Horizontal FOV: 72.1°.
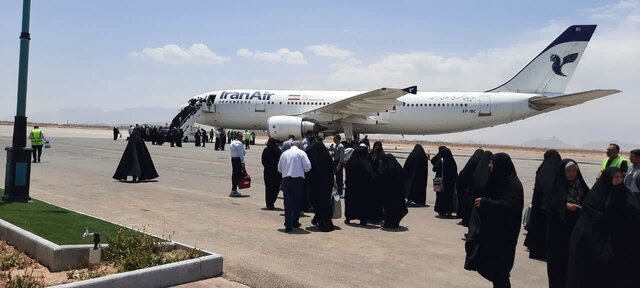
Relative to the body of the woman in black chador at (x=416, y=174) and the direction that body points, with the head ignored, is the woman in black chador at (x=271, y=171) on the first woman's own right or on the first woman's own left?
on the first woman's own left

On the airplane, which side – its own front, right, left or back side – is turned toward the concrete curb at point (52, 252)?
left

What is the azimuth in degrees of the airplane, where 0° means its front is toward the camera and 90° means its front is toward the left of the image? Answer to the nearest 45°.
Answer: approximately 90°

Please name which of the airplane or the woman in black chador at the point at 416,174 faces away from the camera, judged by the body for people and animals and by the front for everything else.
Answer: the woman in black chador

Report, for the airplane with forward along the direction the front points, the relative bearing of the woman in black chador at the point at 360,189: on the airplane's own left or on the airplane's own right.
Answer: on the airplane's own left

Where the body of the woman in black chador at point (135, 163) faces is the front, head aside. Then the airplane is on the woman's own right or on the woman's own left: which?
on the woman's own right

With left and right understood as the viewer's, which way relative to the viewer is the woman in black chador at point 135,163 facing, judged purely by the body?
facing away from the viewer

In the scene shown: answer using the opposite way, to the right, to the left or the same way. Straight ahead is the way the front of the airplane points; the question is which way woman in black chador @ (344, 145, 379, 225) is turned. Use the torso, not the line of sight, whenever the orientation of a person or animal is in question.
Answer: to the right

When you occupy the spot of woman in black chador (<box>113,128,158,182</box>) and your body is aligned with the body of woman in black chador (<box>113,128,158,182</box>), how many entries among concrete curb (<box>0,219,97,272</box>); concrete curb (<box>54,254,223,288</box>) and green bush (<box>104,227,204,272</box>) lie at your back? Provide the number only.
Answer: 3

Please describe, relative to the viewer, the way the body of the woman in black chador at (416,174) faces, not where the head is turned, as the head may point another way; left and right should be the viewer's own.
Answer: facing away from the viewer

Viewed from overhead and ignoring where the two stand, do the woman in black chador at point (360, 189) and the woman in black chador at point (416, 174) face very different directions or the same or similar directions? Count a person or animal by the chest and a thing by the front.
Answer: same or similar directions

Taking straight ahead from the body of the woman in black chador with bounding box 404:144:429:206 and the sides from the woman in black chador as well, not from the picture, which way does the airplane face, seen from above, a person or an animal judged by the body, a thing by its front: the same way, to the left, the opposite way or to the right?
to the left

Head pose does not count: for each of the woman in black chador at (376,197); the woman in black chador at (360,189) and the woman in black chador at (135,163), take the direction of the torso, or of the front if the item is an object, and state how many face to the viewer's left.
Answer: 0

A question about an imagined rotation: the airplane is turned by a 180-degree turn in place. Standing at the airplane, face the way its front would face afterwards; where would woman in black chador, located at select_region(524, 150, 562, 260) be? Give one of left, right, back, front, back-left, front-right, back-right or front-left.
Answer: right

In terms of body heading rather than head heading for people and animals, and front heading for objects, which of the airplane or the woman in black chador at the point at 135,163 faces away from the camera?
the woman in black chador
